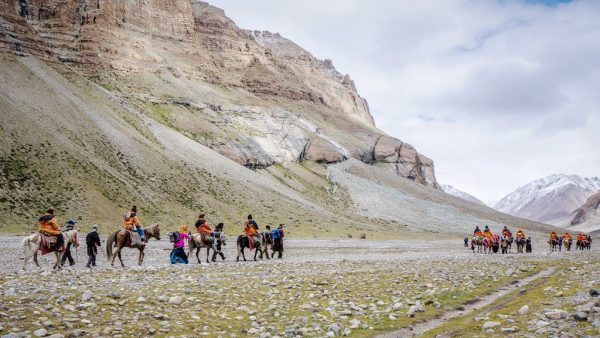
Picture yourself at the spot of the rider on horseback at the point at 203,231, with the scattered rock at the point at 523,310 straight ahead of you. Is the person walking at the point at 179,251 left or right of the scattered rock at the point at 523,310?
right

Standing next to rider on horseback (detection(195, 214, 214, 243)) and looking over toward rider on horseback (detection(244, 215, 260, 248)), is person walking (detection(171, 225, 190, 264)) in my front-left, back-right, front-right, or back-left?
back-right

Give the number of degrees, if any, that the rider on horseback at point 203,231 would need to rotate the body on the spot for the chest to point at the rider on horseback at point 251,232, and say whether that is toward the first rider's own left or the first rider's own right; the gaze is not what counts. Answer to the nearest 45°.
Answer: approximately 45° to the first rider's own left

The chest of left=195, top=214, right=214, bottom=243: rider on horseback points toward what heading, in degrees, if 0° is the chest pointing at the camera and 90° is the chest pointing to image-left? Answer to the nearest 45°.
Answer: approximately 270°

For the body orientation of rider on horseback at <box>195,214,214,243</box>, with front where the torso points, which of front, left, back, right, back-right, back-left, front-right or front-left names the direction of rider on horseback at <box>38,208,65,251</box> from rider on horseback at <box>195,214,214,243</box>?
back-right
